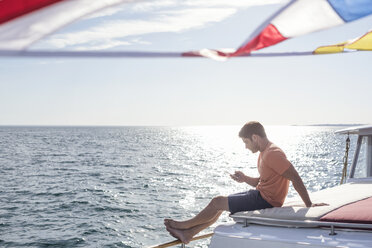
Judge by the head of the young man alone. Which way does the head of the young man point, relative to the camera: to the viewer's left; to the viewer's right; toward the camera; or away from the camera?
to the viewer's left

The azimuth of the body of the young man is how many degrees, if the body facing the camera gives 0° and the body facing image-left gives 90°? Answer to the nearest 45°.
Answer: approximately 90°
